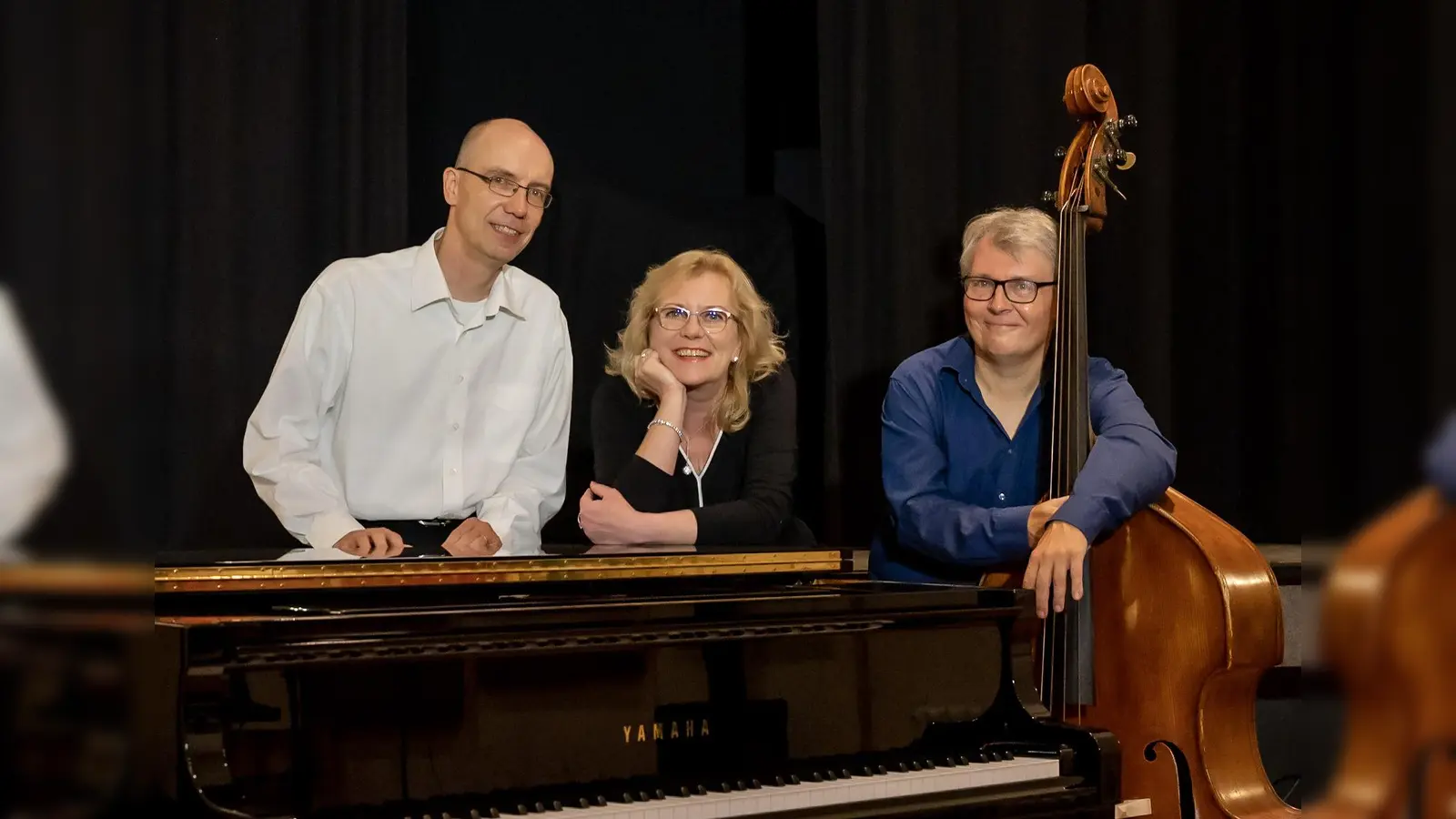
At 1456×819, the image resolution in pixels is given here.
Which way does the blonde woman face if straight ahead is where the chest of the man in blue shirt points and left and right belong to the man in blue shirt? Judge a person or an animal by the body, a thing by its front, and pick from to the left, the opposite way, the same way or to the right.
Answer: the same way

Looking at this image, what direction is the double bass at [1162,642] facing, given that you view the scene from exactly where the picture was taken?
facing the viewer and to the left of the viewer

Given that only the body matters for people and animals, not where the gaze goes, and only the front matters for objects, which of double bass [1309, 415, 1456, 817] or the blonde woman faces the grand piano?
the blonde woman

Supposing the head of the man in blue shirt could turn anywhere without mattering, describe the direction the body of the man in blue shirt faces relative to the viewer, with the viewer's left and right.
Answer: facing the viewer

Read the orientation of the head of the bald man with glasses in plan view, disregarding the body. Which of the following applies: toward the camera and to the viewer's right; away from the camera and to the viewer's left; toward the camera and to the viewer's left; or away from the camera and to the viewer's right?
toward the camera and to the viewer's right

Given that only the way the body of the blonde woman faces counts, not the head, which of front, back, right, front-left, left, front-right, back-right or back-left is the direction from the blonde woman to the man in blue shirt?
front-left

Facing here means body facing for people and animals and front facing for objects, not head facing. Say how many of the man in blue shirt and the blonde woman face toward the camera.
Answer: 2

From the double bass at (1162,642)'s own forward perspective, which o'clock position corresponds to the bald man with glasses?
The bald man with glasses is roughly at 2 o'clock from the double bass.

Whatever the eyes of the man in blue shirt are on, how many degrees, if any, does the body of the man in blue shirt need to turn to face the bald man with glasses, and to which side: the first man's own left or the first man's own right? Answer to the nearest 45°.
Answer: approximately 90° to the first man's own right

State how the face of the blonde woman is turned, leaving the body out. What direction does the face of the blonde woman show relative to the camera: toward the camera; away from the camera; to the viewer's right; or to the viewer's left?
toward the camera
